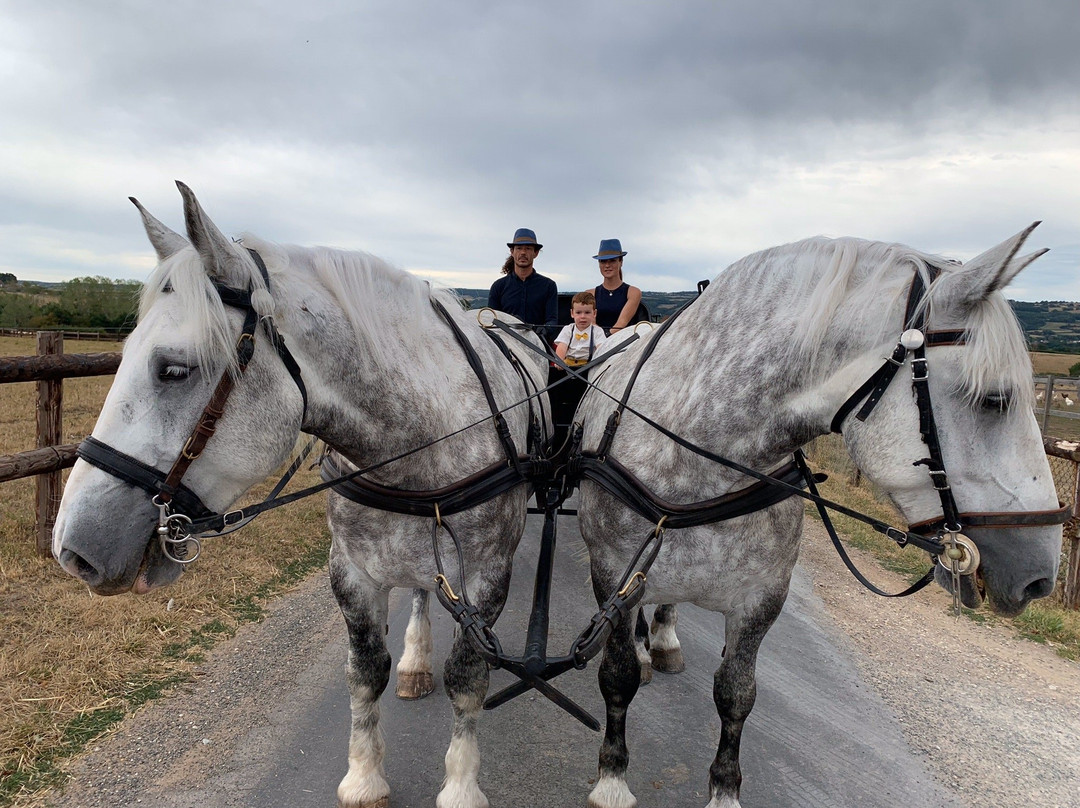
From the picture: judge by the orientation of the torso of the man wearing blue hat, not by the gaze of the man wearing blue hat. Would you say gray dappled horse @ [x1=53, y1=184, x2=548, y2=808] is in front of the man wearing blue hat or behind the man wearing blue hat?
in front

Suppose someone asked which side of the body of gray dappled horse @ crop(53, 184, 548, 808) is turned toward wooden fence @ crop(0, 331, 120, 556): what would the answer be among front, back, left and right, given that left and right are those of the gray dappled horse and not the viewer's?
right

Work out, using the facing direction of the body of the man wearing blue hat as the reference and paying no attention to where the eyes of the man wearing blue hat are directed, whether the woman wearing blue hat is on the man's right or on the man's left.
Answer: on the man's left

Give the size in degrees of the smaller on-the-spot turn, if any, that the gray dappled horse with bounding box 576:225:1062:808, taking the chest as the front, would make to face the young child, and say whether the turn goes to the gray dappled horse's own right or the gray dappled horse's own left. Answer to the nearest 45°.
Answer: approximately 180°

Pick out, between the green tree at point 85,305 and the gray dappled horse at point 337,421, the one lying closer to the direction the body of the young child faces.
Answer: the gray dappled horse

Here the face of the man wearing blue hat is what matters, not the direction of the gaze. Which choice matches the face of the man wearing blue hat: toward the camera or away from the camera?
toward the camera

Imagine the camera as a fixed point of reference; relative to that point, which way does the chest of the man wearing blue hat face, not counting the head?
toward the camera

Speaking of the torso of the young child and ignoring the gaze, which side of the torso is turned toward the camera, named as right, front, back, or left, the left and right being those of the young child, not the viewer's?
front

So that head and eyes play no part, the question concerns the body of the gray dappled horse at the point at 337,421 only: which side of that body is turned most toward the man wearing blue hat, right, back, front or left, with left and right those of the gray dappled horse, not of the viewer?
back

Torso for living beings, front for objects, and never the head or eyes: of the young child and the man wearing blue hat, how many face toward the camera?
2

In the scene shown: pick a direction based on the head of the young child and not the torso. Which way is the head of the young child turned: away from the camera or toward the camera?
toward the camera

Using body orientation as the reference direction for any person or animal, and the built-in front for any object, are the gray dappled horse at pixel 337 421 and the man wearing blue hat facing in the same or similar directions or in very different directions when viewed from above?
same or similar directions
